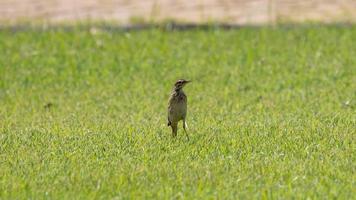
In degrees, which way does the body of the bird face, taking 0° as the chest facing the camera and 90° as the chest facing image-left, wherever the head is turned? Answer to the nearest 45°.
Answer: approximately 315°
